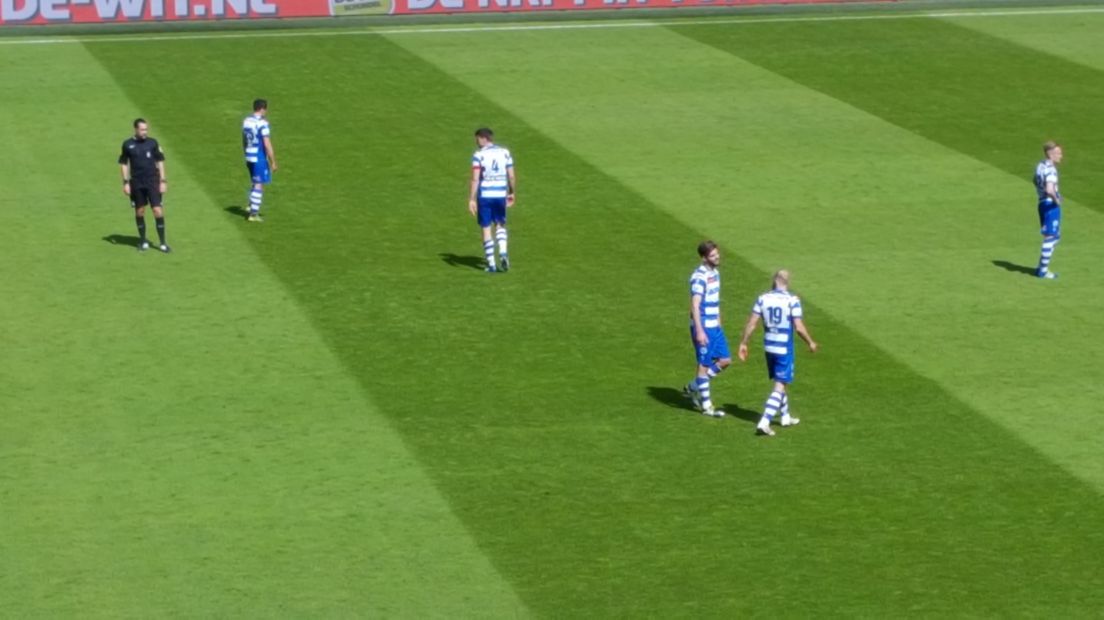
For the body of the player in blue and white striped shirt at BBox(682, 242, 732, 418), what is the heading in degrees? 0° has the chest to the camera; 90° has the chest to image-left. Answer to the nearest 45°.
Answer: approximately 315°

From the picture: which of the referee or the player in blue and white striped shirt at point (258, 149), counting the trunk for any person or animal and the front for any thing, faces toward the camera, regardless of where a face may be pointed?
the referee

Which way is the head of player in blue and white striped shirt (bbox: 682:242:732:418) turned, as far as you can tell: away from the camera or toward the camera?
toward the camera

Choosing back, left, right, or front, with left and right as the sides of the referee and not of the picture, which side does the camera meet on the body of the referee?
front

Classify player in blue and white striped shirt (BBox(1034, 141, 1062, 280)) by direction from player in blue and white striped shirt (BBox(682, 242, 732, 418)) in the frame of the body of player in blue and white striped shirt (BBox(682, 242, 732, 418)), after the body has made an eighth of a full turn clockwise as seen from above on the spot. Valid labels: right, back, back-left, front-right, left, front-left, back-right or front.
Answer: back-left

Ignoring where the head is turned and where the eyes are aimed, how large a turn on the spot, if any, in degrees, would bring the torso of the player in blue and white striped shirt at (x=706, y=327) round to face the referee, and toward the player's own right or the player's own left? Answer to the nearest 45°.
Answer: approximately 180°

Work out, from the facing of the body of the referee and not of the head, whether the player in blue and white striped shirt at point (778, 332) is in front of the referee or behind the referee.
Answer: in front

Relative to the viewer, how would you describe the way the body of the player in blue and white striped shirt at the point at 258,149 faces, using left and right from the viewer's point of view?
facing away from the viewer and to the right of the viewer

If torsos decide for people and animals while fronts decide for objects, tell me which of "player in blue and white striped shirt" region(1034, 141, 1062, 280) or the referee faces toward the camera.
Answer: the referee
